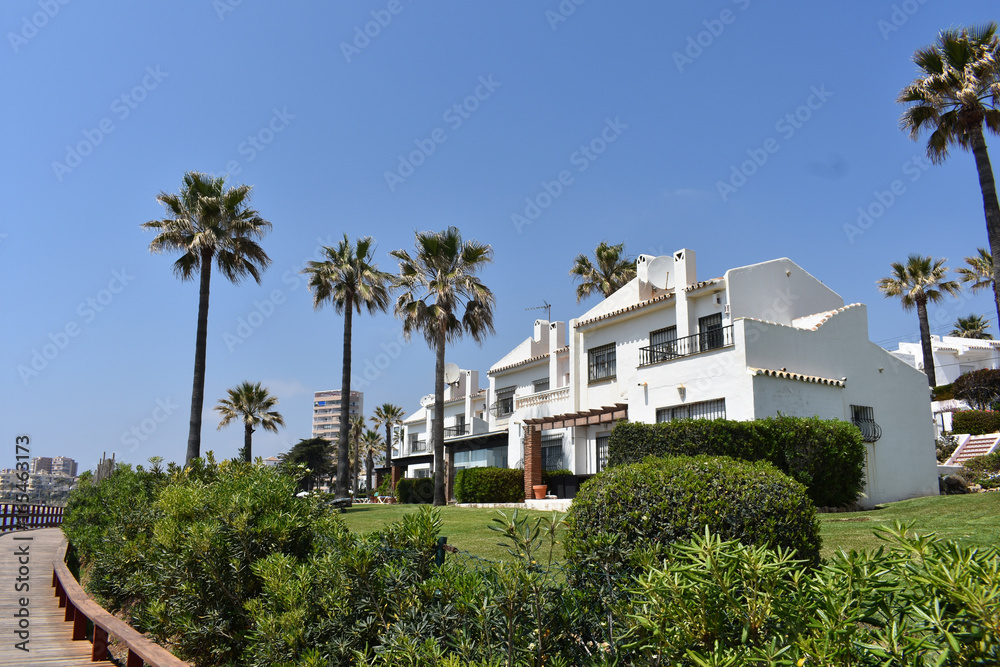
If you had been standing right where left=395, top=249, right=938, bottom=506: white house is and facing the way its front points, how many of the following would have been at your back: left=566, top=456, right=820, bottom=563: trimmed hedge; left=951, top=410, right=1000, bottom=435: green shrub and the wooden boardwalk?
1

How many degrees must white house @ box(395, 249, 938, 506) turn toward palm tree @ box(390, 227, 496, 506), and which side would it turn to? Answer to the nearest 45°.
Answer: approximately 90° to its right

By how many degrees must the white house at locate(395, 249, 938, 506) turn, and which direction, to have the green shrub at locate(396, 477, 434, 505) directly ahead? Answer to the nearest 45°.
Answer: approximately 90° to its right

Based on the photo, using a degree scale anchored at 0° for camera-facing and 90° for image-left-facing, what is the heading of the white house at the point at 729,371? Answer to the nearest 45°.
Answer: approximately 45°

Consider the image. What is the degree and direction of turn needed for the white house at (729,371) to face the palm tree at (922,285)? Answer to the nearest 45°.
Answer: approximately 180°

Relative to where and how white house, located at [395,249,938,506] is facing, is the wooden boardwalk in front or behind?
in front

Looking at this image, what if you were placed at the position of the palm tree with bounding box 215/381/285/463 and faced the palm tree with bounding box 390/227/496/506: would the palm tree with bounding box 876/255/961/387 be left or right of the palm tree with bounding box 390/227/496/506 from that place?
left

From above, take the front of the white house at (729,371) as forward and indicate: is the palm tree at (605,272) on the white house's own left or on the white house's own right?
on the white house's own right

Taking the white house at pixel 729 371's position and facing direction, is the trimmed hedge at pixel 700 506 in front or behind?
in front

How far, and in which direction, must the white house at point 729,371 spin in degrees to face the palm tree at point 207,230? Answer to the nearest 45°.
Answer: approximately 45° to its right
